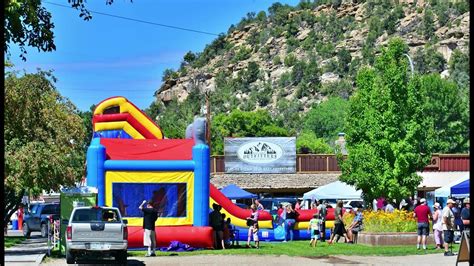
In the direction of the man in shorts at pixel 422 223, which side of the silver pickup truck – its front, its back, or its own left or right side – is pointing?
right

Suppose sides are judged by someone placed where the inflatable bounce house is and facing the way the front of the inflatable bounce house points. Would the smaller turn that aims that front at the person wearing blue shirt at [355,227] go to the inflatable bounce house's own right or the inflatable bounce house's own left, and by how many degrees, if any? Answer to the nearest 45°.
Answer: approximately 45° to the inflatable bounce house's own left

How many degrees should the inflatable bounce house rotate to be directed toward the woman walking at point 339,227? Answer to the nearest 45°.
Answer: approximately 45° to its left

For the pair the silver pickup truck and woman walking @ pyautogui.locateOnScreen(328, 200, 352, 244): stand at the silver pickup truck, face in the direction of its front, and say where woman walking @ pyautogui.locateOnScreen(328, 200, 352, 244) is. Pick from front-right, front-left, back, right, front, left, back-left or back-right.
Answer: front-right

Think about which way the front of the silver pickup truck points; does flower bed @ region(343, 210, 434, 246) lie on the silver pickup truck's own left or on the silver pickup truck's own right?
on the silver pickup truck's own right

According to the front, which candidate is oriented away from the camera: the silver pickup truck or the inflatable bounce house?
the silver pickup truck

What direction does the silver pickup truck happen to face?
away from the camera
